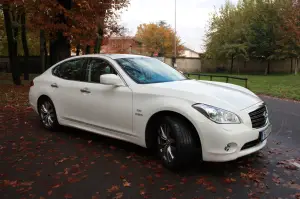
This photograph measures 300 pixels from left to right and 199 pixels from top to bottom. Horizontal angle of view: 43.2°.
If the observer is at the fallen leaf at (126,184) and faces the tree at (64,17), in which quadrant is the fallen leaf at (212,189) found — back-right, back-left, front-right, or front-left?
back-right

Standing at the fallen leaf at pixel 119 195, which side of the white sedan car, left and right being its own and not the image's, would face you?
right

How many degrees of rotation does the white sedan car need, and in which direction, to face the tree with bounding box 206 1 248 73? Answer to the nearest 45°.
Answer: approximately 135° to its left

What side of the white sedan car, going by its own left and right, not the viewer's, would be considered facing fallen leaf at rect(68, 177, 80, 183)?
right

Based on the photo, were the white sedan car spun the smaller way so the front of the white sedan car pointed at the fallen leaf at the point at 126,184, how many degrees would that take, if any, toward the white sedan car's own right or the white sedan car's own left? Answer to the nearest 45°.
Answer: approximately 90° to the white sedan car's own right

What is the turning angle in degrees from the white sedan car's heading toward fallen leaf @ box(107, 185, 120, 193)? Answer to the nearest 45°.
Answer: approximately 90° to its right

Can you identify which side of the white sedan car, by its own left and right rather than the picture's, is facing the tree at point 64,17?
back

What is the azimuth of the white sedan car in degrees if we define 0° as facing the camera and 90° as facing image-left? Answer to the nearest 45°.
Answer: approximately 315°

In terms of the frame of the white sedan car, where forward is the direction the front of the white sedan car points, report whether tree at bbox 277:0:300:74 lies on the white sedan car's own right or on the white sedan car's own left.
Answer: on the white sedan car's own left
